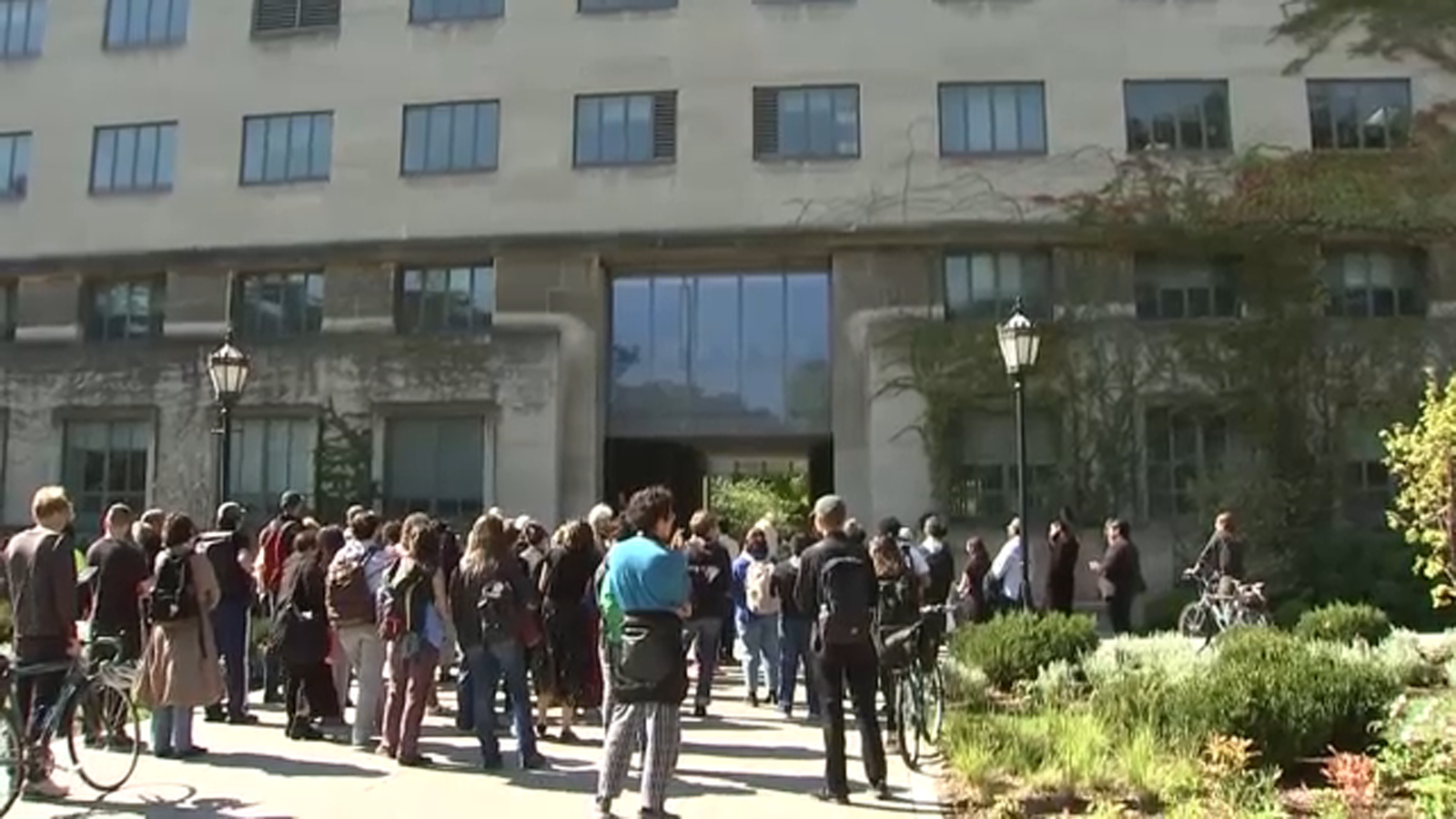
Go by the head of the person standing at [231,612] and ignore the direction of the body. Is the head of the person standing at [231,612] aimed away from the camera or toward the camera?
away from the camera

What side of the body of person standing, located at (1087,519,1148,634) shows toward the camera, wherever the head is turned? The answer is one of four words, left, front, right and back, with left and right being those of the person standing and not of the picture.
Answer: left

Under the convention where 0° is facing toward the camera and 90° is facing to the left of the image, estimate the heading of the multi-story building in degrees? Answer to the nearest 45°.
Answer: approximately 0°

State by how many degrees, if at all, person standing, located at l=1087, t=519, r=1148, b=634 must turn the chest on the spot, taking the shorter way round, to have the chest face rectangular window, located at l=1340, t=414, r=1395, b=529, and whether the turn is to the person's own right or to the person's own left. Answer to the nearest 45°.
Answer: approximately 135° to the person's own right

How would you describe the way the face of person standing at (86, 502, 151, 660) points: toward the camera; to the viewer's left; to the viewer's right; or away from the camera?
away from the camera

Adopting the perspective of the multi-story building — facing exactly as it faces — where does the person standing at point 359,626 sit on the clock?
The person standing is roughly at 12 o'clock from the multi-story building.

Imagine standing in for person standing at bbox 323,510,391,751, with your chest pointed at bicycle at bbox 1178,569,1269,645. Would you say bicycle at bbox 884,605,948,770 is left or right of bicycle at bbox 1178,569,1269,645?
right

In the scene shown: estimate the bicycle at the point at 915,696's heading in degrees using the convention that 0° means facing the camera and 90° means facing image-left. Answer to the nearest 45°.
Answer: approximately 180°

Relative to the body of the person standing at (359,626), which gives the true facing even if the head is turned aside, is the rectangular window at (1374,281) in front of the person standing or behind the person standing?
in front

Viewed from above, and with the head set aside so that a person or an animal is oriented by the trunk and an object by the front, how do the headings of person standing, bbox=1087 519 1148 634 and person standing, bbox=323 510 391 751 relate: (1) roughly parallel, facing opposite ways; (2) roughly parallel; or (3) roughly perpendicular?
roughly perpendicular

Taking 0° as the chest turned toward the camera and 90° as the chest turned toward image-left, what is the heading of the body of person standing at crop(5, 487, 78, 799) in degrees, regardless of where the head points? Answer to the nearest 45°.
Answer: approximately 225°

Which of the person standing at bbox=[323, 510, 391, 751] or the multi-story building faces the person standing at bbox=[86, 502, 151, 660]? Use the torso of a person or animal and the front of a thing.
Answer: the multi-story building

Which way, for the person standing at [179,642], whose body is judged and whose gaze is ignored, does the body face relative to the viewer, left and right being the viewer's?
facing away from the viewer and to the right of the viewer

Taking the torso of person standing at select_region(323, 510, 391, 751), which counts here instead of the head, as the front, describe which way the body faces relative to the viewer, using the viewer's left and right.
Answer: facing away from the viewer and to the right of the viewer

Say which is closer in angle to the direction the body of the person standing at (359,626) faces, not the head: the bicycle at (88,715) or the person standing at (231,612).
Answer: the person standing

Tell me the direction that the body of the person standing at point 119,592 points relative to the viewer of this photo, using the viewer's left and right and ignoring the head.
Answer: facing away from the viewer
